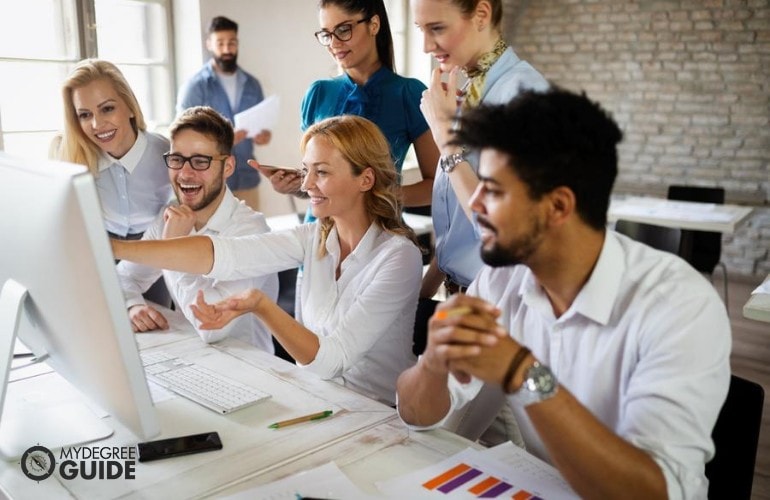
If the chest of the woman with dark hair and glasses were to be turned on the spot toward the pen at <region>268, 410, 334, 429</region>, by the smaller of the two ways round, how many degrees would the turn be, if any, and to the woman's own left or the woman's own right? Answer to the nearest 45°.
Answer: approximately 45° to the woman's own left

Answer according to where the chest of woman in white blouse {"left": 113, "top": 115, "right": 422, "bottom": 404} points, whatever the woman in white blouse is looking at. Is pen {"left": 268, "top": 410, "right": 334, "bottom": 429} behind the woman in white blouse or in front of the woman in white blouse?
in front

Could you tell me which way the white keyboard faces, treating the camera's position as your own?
facing away from the viewer and to the right of the viewer

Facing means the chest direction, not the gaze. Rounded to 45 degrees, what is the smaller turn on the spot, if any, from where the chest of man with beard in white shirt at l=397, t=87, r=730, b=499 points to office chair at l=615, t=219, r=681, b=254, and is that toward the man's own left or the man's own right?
approximately 135° to the man's own right

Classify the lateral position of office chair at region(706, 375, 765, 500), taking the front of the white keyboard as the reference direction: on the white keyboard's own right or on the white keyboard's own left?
on the white keyboard's own right

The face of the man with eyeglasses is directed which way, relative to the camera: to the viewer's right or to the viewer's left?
to the viewer's left

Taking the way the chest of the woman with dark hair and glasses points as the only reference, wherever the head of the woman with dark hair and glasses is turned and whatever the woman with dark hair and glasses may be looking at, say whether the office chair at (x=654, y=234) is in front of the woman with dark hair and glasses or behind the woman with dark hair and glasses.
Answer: behind

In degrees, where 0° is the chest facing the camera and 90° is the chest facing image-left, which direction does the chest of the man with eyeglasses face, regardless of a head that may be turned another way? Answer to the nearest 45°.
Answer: approximately 45°

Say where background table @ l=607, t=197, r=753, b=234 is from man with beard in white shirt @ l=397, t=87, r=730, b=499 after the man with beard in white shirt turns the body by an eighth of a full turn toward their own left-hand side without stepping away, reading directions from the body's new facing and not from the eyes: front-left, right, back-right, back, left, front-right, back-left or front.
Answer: back

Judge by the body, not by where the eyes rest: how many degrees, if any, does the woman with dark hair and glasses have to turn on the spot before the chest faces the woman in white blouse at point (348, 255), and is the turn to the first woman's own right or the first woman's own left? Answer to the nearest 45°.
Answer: approximately 45° to the first woman's own left
